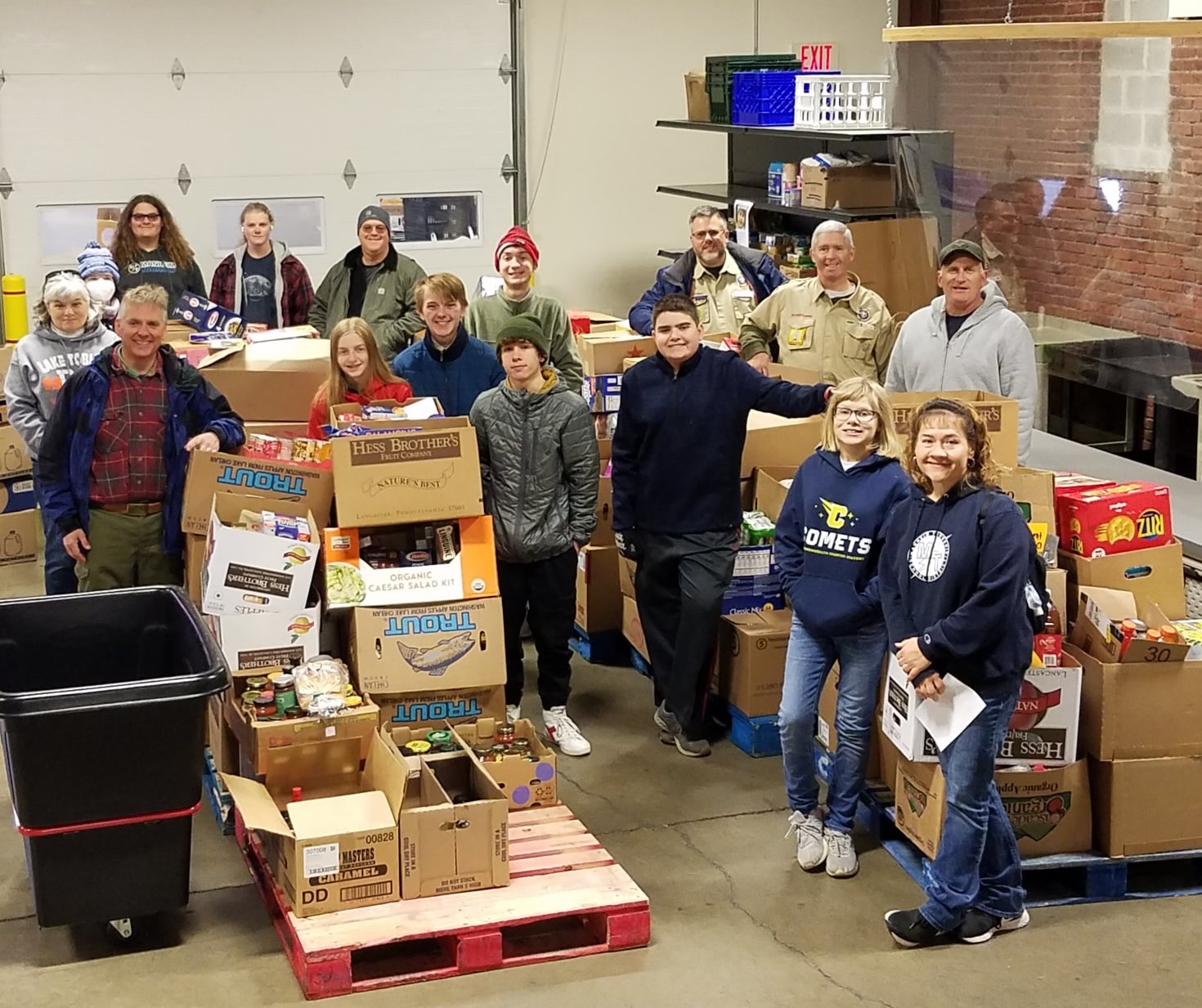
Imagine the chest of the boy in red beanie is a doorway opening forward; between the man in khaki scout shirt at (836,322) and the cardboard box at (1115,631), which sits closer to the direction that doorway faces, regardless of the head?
the cardboard box

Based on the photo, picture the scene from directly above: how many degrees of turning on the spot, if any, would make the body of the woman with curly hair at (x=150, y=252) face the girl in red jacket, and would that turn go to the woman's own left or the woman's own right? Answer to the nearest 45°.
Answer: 0° — they already face them

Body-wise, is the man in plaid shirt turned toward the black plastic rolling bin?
yes

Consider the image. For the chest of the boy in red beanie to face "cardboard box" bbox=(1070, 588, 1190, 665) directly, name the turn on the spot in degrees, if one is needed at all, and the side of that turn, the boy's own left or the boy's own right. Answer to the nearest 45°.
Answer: approximately 45° to the boy's own left

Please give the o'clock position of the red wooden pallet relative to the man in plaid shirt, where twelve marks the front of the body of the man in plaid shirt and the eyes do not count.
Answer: The red wooden pallet is roughly at 11 o'clock from the man in plaid shirt.

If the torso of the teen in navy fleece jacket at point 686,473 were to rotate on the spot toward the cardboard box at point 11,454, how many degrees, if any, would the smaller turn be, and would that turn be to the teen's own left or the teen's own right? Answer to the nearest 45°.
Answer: approximately 135° to the teen's own right

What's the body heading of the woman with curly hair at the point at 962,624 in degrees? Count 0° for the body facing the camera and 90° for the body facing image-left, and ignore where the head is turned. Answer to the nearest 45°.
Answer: approximately 45°

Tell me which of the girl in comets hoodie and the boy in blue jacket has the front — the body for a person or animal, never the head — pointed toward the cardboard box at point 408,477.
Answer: the boy in blue jacket

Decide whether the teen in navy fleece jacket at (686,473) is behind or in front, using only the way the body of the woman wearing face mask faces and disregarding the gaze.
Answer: in front

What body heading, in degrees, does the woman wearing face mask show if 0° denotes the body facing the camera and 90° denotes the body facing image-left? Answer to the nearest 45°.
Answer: approximately 0°

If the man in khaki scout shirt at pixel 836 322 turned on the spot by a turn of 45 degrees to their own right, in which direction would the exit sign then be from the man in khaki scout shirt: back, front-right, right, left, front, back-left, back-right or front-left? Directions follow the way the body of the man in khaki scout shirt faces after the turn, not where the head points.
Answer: back-right

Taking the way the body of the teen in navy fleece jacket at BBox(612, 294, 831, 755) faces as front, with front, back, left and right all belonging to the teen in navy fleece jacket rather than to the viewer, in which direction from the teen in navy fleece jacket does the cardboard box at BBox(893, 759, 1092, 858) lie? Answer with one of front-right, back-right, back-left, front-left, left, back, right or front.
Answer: front-left
